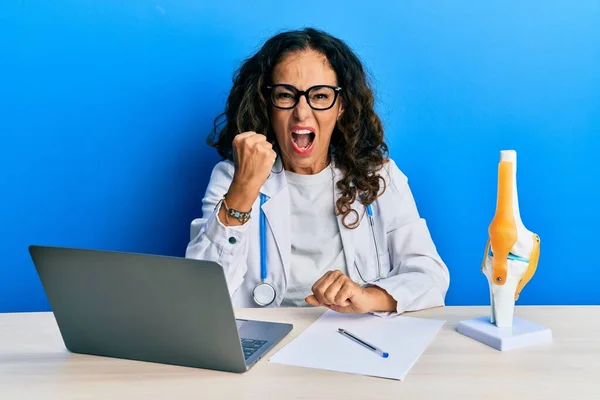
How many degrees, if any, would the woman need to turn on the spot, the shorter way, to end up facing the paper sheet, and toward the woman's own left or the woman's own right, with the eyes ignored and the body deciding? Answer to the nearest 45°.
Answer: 0° — they already face it

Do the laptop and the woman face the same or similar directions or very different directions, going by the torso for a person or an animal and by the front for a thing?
very different directions

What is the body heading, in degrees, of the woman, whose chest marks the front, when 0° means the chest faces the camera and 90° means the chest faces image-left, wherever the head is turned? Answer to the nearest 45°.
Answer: approximately 0°

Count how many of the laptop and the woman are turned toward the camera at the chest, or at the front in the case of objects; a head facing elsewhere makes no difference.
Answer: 1

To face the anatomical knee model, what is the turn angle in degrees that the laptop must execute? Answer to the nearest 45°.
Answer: approximately 45° to its right
